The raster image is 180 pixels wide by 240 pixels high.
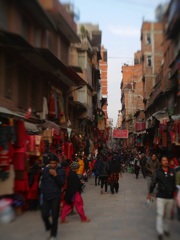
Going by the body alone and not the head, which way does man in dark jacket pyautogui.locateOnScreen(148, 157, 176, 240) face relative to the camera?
toward the camera

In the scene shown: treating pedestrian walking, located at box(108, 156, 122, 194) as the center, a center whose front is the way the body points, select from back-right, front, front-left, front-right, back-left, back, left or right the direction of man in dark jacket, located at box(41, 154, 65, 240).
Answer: back

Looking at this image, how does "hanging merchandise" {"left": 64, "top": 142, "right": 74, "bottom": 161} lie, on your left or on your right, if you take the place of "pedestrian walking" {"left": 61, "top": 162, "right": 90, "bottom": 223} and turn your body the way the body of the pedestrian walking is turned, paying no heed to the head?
on your left

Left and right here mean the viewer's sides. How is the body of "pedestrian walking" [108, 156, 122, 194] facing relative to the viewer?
facing away from the viewer

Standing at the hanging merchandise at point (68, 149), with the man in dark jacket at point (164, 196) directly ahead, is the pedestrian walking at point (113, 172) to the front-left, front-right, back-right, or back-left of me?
front-left

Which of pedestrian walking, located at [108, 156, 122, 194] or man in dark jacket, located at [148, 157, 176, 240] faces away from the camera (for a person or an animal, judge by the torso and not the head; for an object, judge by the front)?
the pedestrian walking

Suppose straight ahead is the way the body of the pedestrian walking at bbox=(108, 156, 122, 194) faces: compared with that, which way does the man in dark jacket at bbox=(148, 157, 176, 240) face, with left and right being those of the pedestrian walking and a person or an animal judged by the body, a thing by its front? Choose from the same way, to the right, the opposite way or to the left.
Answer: the opposite way

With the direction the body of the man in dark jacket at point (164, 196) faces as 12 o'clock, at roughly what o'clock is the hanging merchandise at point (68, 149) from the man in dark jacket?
The hanging merchandise is roughly at 5 o'clock from the man in dark jacket.
